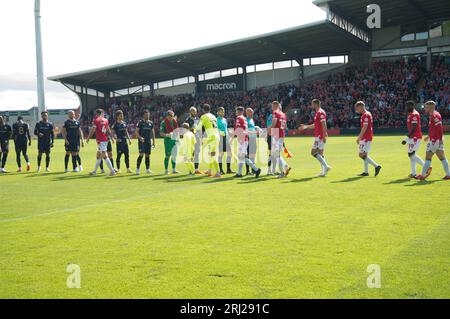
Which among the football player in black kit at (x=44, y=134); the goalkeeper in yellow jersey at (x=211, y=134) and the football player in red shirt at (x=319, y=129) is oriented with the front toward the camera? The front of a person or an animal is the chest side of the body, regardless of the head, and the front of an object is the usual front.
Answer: the football player in black kit

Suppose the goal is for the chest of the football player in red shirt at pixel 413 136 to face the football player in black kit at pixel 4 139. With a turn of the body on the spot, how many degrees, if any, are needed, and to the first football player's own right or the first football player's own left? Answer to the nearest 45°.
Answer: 0° — they already face them

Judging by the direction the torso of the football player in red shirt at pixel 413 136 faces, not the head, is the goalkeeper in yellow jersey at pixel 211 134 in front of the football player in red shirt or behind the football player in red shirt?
in front

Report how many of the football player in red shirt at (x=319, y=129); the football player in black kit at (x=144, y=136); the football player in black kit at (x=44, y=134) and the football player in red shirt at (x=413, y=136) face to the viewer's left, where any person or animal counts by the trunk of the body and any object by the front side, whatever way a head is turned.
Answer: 2

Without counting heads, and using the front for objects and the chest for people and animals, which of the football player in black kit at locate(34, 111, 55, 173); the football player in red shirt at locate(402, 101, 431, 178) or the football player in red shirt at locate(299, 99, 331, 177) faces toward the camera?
the football player in black kit

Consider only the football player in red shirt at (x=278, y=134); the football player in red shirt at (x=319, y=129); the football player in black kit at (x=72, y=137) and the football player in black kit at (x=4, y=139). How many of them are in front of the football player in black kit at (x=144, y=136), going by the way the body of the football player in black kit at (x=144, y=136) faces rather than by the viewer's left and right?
2

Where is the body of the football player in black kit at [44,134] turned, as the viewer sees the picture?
toward the camera

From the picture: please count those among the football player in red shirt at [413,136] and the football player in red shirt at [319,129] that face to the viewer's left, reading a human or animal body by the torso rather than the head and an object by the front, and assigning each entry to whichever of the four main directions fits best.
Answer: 2

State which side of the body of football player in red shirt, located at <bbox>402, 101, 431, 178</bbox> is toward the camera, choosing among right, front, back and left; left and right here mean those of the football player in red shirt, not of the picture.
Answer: left

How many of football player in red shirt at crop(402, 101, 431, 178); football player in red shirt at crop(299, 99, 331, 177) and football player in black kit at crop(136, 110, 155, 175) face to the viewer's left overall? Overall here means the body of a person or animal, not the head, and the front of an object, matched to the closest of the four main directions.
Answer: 2

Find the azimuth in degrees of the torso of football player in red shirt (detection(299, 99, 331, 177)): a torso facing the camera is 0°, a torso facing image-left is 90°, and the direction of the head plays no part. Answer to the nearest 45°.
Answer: approximately 90°

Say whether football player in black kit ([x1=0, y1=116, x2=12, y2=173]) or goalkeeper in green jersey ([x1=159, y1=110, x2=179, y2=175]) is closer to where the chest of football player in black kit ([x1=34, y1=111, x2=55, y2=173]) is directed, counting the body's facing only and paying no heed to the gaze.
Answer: the goalkeeper in green jersey

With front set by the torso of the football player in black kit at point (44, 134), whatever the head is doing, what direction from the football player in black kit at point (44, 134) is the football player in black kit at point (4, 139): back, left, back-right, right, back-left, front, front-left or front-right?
back-right

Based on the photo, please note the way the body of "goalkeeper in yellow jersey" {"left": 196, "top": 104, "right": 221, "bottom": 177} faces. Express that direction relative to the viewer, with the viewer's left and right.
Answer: facing away from the viewer and to the left of the viewer

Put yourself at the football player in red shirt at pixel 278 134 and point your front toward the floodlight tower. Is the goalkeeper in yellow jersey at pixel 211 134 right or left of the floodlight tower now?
left

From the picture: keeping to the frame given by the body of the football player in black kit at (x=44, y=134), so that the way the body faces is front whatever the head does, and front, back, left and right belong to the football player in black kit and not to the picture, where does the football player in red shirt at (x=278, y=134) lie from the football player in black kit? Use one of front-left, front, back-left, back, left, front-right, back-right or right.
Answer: front-left

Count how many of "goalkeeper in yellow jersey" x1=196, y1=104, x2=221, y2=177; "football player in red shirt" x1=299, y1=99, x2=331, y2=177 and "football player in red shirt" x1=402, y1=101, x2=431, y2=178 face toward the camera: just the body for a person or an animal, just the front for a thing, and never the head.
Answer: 0
